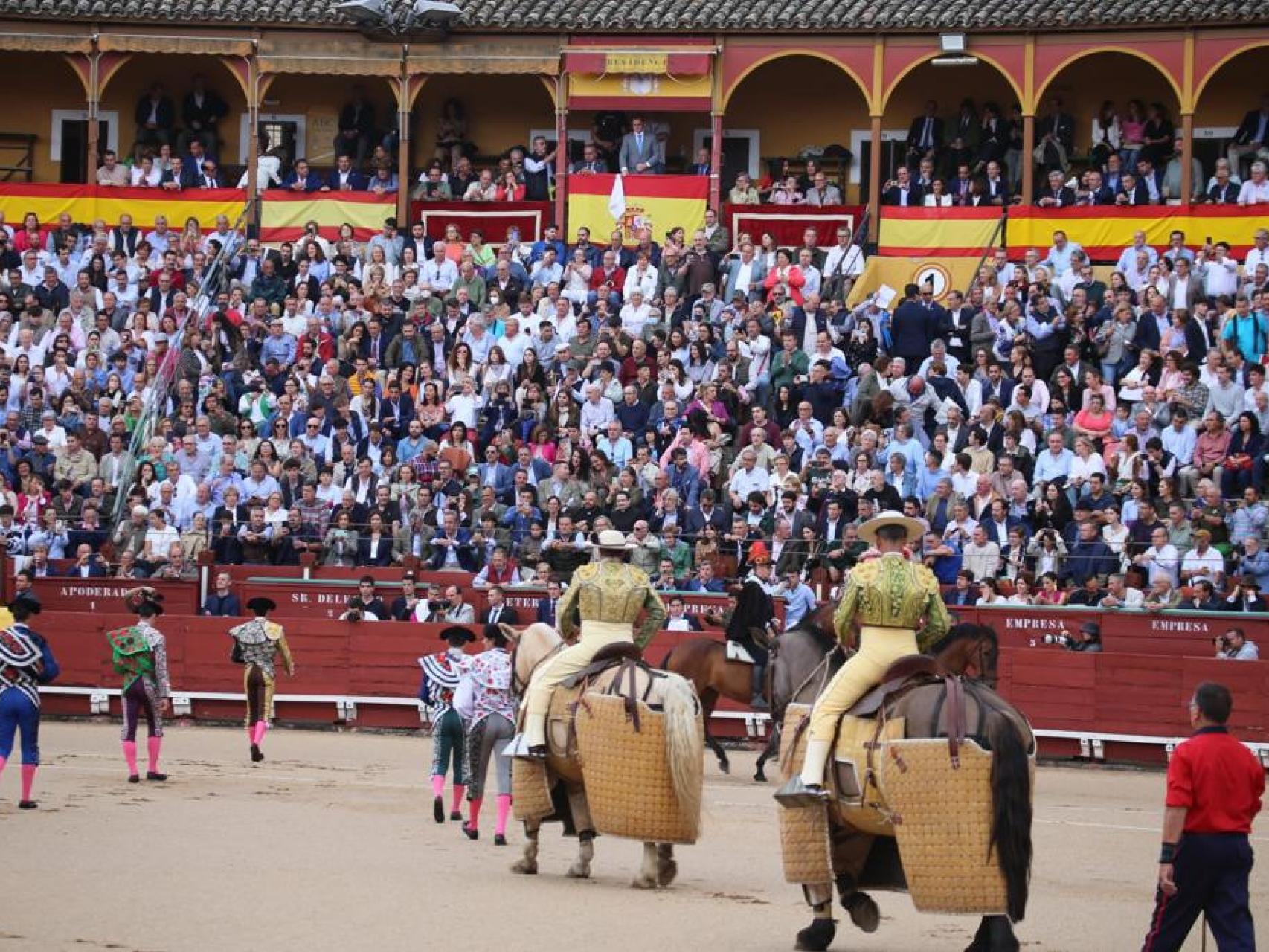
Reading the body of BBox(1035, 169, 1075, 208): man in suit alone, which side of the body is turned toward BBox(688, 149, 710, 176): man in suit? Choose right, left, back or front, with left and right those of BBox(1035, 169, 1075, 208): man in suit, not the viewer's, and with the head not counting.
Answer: right

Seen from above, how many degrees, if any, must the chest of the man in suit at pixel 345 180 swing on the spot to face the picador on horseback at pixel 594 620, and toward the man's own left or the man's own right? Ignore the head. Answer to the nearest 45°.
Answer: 0° — they already face them

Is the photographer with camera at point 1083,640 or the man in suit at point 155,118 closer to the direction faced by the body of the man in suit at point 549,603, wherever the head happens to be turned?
the photographer with camera

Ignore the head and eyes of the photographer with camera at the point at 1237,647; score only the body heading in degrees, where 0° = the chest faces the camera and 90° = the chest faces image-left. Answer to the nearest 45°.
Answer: approximately 45°

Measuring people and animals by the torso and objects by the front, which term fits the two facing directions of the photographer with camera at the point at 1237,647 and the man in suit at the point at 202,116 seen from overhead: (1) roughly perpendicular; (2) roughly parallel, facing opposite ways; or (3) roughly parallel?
roughly perpendicular

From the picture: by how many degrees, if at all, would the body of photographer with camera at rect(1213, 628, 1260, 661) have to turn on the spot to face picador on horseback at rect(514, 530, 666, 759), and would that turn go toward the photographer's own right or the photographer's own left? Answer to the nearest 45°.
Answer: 0° — they already face them

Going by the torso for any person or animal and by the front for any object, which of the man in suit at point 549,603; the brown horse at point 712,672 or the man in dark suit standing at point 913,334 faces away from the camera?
the man in dark suit standing

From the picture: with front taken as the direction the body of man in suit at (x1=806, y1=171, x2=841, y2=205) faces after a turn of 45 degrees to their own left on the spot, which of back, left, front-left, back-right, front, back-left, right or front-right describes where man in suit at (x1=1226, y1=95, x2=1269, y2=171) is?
front-left

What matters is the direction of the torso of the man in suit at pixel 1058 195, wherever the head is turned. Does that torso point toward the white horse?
yes

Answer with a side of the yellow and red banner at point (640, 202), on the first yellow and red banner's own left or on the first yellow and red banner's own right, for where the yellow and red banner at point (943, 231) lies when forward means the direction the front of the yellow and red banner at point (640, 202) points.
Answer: on the first yellow and red banner's own left
